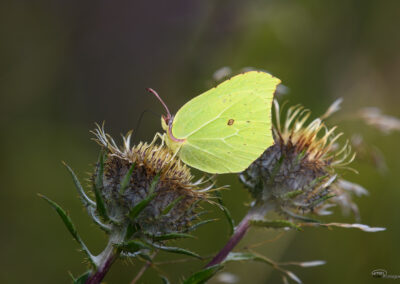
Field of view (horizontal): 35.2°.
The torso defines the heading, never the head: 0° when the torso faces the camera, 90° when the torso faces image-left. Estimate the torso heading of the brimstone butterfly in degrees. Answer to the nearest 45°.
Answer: approximately 90°
